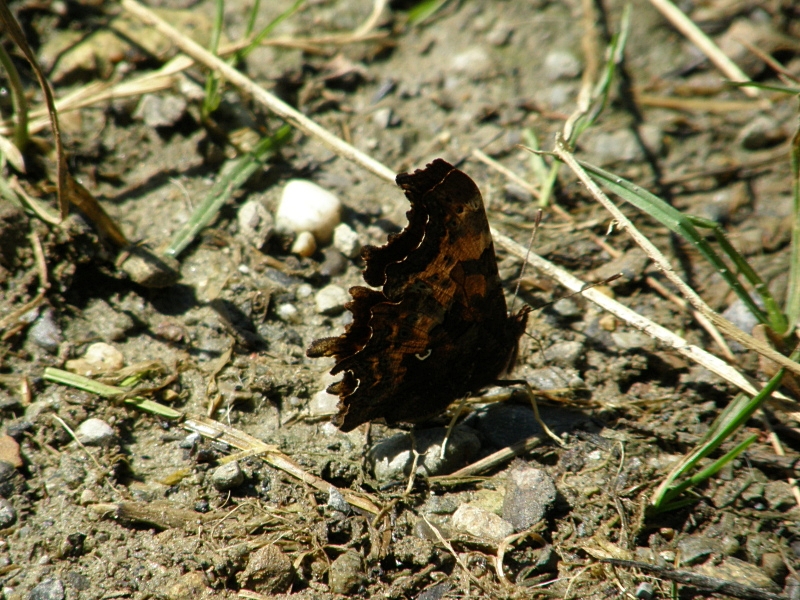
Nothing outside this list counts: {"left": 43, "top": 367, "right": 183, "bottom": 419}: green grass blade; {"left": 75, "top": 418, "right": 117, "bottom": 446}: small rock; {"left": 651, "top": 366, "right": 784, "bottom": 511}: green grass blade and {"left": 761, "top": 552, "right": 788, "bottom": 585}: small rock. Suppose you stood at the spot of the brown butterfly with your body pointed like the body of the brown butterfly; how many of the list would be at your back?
2

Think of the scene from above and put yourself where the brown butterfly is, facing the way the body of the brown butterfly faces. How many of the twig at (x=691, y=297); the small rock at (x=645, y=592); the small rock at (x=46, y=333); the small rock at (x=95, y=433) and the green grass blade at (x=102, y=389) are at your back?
3

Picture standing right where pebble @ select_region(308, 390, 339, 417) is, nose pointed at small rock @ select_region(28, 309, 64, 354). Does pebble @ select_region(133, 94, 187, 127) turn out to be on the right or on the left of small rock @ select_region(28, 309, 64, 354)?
right

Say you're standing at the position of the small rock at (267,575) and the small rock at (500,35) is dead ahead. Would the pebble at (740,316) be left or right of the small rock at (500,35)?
right

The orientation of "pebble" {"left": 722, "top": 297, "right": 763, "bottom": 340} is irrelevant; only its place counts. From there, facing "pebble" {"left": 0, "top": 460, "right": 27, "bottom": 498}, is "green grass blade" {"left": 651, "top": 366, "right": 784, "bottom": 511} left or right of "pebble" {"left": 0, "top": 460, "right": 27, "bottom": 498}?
left

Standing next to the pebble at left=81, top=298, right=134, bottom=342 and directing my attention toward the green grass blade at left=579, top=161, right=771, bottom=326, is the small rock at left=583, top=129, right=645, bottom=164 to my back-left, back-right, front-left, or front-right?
front-left

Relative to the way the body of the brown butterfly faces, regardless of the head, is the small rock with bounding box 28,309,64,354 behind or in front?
behind

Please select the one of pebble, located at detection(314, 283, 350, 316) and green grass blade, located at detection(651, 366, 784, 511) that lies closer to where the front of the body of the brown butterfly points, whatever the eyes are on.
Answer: the green grass blade

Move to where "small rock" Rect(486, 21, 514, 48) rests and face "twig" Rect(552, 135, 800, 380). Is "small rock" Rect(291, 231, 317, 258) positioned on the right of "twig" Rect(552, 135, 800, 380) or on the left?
right

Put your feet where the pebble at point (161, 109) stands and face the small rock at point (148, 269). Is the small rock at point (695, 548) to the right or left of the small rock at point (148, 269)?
left

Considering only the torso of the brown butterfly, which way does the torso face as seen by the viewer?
to the viewer's right

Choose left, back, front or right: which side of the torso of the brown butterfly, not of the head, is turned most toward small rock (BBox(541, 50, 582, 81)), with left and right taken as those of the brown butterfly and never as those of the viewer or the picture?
left

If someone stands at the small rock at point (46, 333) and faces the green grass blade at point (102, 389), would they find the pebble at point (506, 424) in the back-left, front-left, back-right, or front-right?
front-left

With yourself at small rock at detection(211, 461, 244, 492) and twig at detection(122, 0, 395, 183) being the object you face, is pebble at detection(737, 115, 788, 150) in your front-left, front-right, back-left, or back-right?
front-right
